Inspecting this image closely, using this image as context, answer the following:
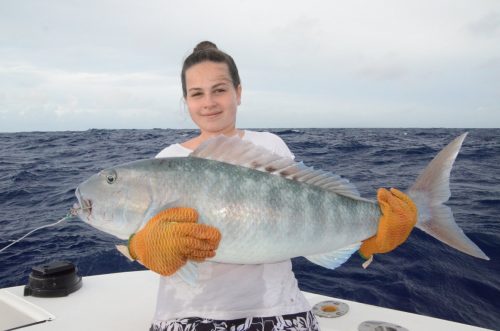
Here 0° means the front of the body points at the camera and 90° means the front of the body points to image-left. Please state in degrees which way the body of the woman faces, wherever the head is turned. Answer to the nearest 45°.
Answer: approximately 0°

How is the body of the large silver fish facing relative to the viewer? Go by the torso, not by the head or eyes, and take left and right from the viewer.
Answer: facing to the left of the viewer
